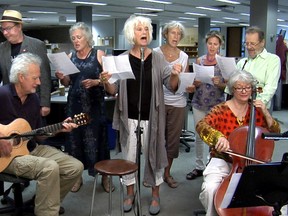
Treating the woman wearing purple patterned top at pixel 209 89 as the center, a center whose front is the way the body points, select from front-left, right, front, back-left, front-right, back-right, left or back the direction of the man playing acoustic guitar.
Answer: front

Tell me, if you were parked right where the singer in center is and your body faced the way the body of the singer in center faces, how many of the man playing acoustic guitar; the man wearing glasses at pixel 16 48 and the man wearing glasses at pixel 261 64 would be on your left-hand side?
1

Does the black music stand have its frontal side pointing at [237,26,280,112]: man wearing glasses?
yes

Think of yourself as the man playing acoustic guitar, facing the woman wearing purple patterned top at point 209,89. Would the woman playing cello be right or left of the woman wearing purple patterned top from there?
right

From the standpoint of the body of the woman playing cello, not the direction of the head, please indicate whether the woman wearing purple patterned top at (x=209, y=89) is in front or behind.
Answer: behind

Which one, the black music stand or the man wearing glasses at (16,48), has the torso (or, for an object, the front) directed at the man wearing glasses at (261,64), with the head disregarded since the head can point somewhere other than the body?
the black music stand

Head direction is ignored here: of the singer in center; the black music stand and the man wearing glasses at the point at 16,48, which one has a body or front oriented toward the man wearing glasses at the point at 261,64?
the black music stand

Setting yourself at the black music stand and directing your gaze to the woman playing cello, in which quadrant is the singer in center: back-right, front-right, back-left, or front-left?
front-left

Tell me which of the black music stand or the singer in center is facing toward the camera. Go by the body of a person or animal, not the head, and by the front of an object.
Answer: the singer in center

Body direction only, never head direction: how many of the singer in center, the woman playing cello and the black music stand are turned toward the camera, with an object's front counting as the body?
2

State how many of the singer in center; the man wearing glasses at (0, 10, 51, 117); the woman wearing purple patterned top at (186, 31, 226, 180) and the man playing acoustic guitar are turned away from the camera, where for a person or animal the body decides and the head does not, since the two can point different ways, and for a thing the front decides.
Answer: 0

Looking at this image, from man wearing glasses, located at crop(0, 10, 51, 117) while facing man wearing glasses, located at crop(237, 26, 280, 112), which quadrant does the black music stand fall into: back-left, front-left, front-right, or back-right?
front-right

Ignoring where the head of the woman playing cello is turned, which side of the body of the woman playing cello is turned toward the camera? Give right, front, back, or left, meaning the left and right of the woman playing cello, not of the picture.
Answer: front

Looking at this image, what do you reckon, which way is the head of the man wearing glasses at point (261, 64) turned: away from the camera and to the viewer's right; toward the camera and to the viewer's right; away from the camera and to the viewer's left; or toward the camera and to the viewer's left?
toward the camera and to the viewer's left

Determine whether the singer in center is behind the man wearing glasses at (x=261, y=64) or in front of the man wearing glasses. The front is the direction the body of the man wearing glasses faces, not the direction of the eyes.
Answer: in front

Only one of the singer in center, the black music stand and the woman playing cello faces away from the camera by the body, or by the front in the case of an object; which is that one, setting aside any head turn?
the black music stand
